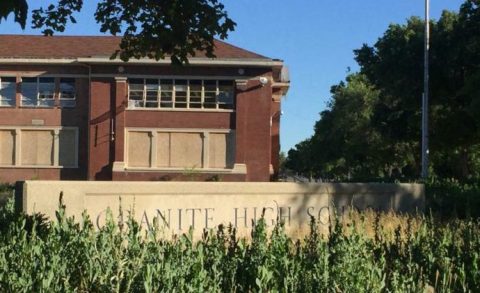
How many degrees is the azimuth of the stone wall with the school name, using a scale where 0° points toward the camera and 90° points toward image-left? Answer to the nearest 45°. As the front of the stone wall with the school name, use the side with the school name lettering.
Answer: approximately 0°

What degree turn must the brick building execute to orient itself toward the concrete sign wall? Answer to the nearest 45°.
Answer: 0° — it already faces it

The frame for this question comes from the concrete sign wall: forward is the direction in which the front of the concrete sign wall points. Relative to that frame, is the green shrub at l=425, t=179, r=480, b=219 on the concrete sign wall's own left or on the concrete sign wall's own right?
on the concrete sign wall's own left

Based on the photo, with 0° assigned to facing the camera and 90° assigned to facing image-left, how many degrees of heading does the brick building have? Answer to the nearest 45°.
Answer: approximately 0°

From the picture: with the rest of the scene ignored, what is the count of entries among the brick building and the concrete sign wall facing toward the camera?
2

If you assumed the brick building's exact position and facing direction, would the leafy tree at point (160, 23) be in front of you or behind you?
in front

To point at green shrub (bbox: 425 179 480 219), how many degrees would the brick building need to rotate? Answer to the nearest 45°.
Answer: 0° — it already faces it
